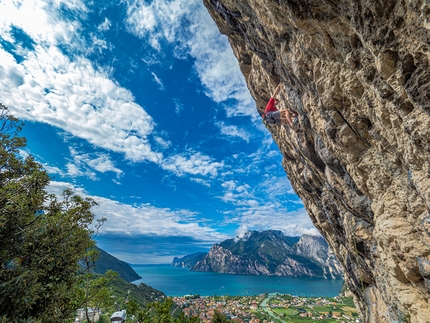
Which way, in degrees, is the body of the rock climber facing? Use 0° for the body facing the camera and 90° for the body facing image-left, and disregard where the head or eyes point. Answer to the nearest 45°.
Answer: approximately 270°

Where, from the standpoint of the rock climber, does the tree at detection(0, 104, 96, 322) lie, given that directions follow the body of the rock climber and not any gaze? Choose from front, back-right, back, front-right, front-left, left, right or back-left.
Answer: back-right
